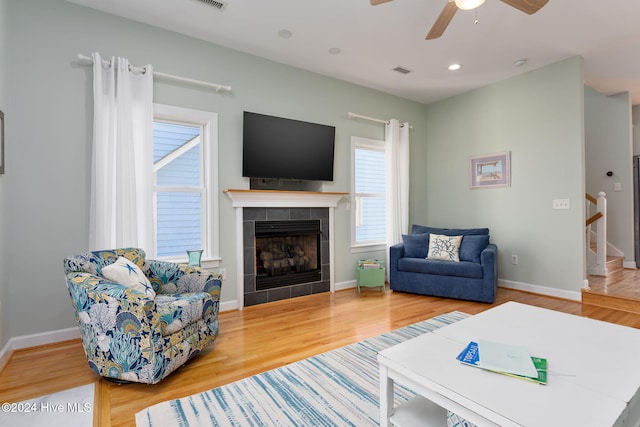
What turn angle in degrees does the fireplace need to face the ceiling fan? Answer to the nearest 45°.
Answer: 0° — it already faces it

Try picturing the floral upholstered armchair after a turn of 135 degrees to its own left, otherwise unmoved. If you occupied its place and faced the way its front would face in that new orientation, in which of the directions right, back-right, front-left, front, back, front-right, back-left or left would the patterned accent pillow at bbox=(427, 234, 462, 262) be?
right

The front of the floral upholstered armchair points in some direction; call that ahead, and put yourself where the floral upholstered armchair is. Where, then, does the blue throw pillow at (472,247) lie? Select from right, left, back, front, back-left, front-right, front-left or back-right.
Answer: front-left

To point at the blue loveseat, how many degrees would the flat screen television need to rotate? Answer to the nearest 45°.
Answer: approximately 45° to its left

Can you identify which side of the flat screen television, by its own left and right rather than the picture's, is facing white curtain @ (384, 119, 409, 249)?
left

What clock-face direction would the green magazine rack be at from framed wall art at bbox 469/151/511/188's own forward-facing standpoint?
The green magazine rack is roughly at 12 o'clock from the framed wall art.

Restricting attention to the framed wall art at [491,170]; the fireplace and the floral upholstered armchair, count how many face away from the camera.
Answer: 0

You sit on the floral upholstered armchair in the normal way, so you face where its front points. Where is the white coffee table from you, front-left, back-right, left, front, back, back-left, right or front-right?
front

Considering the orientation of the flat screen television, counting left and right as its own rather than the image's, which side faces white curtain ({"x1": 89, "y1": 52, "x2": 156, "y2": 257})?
right

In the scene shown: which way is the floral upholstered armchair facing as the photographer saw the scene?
facing the viewer and to the right of the viewer

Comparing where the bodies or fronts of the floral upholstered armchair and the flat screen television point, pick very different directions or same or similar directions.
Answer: same or similar directions

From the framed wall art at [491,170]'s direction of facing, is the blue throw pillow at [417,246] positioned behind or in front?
in front

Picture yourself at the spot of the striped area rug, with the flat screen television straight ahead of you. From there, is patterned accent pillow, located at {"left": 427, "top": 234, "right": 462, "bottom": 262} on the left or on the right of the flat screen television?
right

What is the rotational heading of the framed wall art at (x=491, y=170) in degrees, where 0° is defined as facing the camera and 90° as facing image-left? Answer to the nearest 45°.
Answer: approximately 45°

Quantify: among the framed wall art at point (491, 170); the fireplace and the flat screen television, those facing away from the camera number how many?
0
